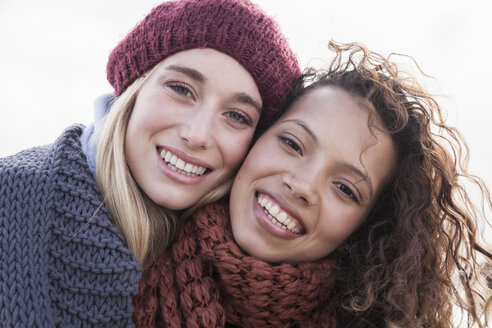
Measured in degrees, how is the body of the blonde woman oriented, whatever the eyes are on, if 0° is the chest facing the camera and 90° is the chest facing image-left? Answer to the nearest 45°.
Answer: approximately 315°
